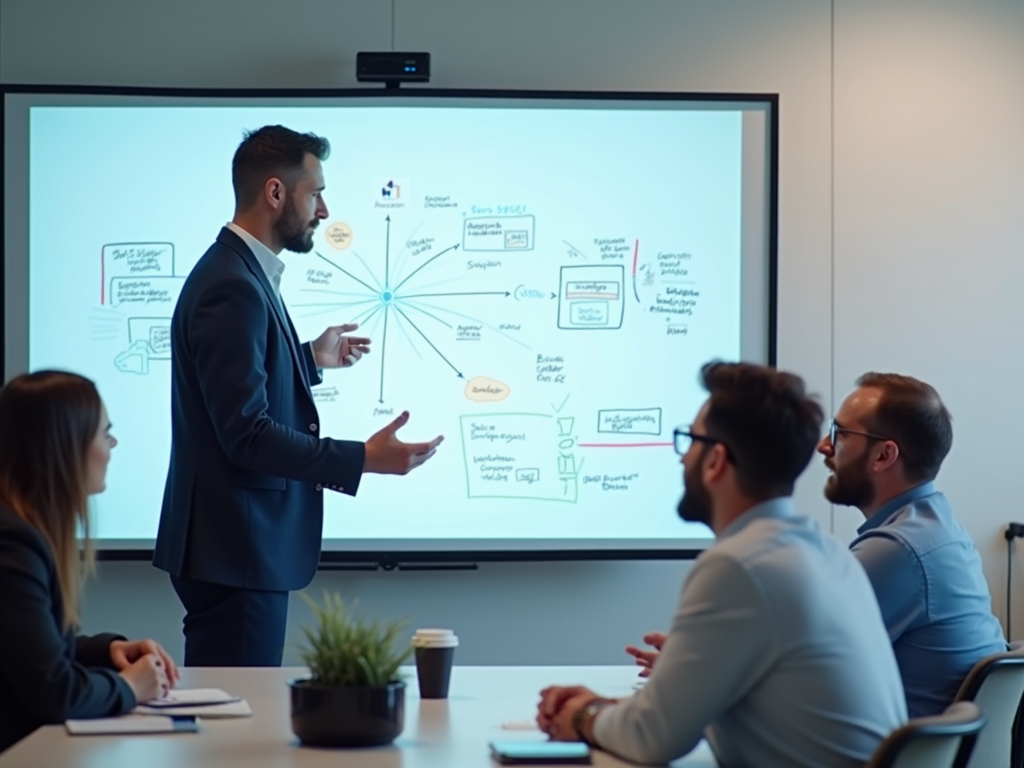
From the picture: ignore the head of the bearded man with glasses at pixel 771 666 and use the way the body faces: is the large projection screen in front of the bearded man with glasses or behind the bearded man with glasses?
in front

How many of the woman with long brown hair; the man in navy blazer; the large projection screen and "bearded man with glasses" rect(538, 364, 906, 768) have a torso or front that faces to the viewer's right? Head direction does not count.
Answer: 2

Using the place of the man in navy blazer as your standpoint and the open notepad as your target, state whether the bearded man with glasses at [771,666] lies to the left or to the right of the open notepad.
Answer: left

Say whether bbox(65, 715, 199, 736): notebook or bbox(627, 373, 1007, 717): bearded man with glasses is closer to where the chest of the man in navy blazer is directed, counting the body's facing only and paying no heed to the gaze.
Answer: the bearded man with glasses

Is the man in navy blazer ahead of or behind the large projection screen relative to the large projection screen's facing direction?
ahead

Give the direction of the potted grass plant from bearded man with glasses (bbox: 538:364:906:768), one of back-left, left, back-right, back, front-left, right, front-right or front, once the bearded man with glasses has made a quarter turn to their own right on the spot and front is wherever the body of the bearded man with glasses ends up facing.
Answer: back-left

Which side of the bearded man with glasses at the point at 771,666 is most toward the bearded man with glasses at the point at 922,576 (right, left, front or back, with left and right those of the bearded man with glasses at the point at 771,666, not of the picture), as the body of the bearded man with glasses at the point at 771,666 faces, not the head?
right

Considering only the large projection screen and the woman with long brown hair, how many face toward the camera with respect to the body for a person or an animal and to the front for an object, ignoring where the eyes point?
1

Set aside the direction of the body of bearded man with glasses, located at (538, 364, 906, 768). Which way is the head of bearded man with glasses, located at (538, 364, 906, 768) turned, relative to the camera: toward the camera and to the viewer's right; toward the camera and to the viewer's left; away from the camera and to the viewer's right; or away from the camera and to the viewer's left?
away from the camera and to the viewer's left

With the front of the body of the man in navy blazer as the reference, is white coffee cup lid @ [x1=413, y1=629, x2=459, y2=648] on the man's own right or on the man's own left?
on the man's own right

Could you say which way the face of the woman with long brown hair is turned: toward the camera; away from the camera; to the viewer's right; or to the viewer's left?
to the viewer's right

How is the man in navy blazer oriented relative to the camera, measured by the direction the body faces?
to the viewer's right

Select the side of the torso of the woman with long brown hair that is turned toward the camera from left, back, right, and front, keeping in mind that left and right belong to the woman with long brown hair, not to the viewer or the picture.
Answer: right

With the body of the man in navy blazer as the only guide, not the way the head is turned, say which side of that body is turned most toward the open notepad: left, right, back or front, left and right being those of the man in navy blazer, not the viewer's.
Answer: right

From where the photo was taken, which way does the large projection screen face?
toward the camera

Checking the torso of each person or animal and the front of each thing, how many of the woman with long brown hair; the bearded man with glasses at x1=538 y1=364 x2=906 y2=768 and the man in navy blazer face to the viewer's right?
2

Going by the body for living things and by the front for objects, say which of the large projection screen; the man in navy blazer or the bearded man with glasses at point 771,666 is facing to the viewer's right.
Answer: the man in navy blazer
